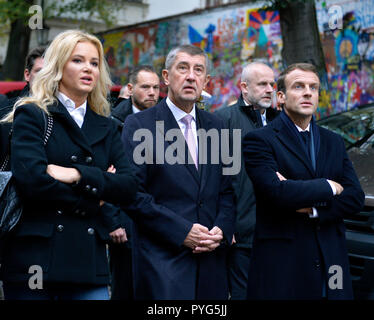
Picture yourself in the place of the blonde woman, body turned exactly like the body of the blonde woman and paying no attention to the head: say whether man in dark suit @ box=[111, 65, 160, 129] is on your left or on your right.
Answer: on your left

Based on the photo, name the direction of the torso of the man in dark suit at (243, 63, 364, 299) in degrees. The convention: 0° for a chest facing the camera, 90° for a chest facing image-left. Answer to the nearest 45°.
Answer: approximately 315°

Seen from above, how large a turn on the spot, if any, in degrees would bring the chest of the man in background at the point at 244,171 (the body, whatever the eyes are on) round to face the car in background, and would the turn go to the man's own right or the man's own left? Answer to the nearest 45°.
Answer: approximately 45° to the man's own left

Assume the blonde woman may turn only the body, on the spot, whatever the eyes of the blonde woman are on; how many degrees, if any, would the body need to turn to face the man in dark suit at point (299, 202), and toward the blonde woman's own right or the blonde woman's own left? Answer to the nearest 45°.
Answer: approximately 45° to the blonde woman's own left

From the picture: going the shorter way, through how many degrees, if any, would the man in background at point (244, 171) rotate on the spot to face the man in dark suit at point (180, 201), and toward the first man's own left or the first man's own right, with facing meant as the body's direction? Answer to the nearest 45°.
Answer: approximately 45° to the first man's own right

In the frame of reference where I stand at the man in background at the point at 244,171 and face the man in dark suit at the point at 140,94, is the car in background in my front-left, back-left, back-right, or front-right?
back-right

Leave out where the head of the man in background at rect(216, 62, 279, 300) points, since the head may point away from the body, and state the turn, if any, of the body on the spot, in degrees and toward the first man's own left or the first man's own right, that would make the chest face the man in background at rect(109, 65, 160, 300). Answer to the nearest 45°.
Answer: approximately 135° to the first man's own right
